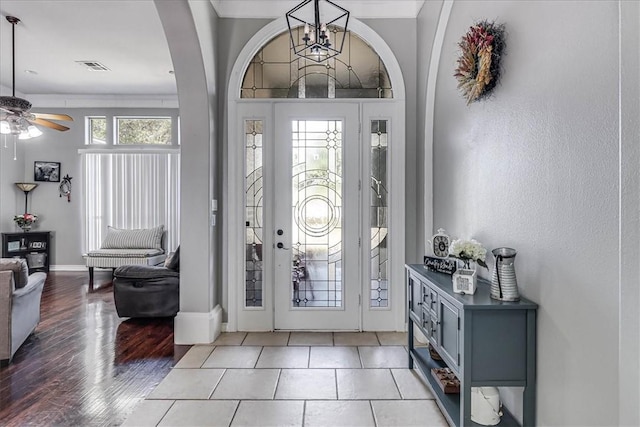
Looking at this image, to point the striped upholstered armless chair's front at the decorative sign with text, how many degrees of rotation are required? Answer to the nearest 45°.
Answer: approximately 45° to its left

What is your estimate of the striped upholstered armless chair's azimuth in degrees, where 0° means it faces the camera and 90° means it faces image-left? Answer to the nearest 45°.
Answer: approximately 45°

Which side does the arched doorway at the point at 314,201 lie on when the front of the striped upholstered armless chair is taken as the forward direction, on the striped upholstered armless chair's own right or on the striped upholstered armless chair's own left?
on the striped upholstered armless chair's own left

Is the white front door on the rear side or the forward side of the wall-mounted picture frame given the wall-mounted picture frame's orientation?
on the forward side

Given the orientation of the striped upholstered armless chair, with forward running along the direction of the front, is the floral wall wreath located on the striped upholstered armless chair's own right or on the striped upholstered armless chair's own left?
on the striped upholstered armless chair's own left

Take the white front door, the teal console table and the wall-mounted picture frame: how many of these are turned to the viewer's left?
1

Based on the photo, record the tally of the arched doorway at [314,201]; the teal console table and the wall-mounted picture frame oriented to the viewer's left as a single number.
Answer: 1

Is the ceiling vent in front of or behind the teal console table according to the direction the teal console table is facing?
in front

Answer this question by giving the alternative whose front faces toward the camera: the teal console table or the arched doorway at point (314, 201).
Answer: the arched doorway

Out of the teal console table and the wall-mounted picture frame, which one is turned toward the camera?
the wall-mounted picture frame

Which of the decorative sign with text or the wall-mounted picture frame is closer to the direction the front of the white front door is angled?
the decorative sign with text

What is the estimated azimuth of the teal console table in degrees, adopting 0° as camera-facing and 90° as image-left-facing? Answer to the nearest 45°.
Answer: approximately 90°

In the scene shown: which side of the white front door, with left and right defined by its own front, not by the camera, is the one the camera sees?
front

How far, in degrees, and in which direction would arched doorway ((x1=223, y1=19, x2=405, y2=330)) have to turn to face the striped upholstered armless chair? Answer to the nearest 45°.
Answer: approximately 135° to its right

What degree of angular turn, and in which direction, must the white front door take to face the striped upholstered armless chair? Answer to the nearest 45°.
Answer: approximately 135° to its right

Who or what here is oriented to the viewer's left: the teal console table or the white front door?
the teal console table
